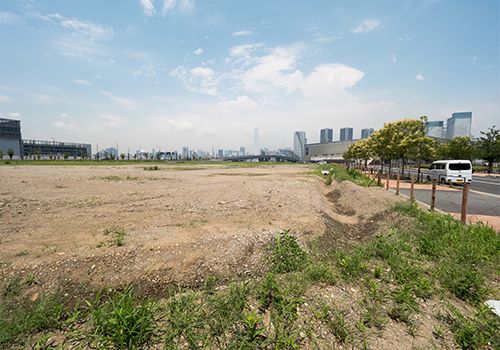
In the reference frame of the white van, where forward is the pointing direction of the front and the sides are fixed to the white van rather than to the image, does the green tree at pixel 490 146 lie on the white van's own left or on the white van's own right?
on the white van's own right

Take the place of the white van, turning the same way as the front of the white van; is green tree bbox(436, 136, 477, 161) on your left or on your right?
on your right

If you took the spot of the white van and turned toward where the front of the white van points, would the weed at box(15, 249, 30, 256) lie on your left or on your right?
on your left

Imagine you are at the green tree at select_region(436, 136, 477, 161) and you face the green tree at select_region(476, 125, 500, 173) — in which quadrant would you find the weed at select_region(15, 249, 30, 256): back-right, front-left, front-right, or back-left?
front-right

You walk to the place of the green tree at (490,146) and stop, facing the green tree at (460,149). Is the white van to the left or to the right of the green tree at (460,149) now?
left

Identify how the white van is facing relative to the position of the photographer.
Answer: facing away from the viewer and to the left of the viewer
